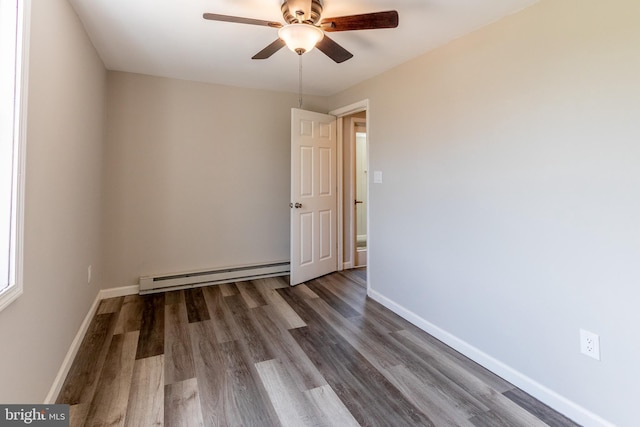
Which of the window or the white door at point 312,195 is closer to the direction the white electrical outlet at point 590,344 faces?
the window

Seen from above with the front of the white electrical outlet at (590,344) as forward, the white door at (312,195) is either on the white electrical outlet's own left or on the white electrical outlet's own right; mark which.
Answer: on the white electrical outlet's own right

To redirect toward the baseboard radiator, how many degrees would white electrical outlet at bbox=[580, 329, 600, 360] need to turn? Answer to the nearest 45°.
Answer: approximately 45° to its right

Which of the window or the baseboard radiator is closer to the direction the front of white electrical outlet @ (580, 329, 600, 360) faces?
the window

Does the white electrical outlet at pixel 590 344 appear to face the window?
yes

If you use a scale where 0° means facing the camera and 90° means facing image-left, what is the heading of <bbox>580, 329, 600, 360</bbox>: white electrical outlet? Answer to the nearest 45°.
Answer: approximately 45°

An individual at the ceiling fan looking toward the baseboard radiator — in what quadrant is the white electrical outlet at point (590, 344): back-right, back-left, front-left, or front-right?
back-right
